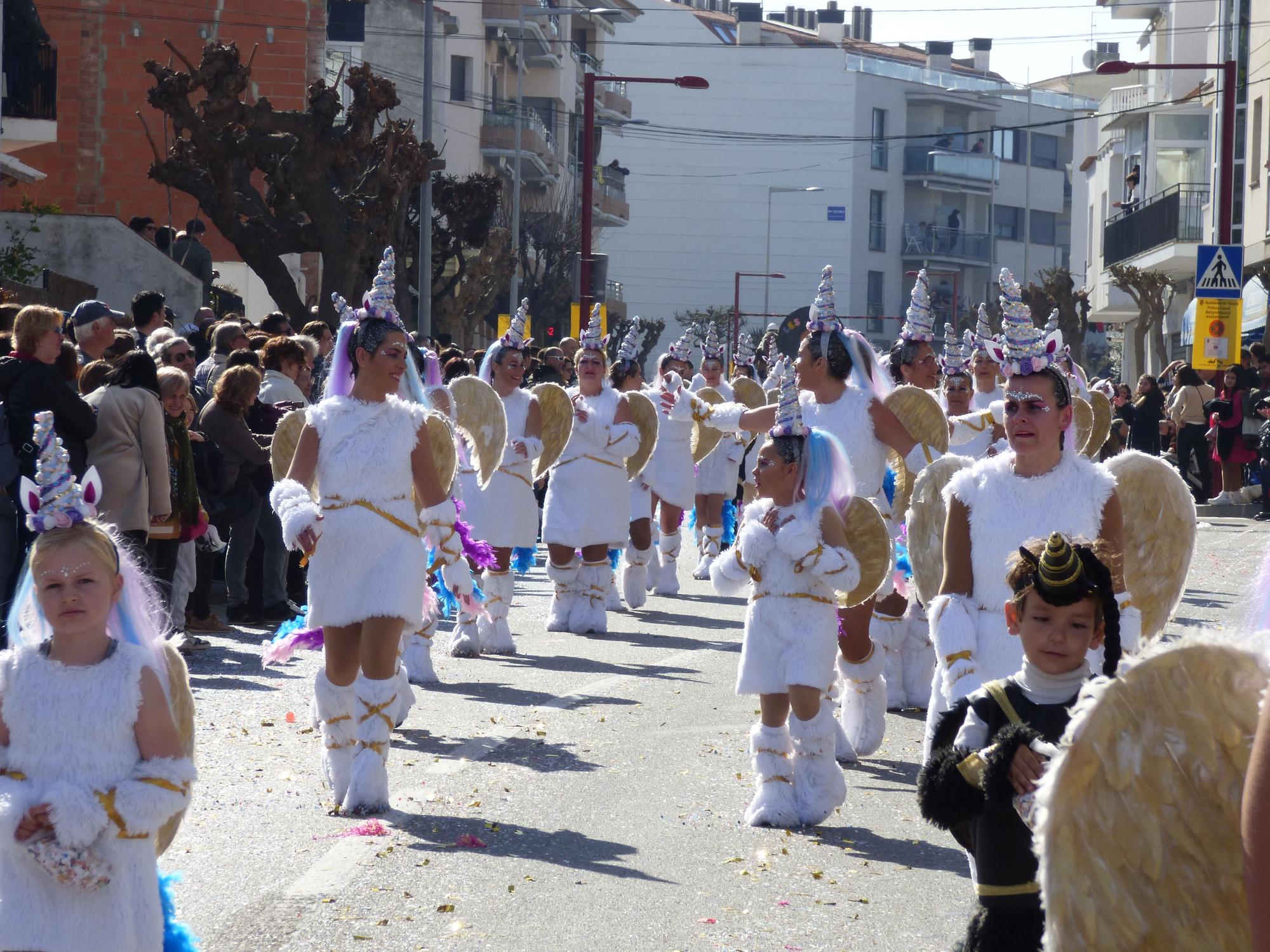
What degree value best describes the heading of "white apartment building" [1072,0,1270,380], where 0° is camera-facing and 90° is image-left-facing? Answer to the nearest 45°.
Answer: approximately 45°

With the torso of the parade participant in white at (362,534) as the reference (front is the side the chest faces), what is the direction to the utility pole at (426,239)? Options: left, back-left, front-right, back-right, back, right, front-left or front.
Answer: back

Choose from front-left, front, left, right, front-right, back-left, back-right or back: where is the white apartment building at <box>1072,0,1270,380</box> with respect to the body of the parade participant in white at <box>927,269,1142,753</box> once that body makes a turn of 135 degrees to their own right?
front-right

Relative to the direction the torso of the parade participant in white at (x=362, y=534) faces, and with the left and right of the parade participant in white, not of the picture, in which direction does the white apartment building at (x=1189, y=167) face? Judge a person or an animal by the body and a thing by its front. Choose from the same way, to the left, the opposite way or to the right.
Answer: to the right

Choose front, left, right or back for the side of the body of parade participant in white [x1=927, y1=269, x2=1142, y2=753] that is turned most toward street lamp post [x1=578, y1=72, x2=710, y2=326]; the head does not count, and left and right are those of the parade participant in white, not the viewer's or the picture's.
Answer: back

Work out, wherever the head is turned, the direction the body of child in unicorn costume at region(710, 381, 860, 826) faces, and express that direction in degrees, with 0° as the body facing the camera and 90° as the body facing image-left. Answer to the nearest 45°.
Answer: approximately 45°

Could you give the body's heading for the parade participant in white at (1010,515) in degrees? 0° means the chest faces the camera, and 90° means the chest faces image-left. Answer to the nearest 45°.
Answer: approximately 0°

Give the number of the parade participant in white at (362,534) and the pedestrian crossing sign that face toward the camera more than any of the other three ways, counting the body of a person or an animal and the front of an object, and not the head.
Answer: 2

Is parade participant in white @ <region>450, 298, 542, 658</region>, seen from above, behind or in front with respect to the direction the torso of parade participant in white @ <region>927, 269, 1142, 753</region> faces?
behind
